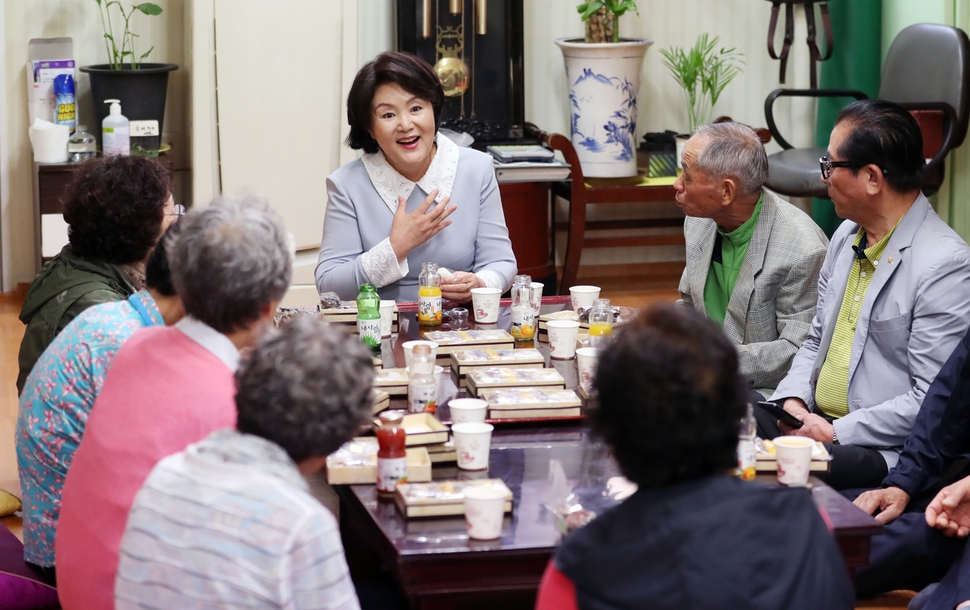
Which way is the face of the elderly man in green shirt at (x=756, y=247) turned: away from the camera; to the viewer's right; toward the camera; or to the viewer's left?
to the viewer's left

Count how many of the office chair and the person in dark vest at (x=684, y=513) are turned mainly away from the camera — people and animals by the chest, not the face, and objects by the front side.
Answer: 1

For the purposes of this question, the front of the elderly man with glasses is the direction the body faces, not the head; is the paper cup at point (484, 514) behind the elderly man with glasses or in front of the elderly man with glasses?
in front

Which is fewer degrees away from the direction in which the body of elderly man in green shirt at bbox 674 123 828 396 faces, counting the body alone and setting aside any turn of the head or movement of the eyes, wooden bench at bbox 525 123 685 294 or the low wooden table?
the low wooden table

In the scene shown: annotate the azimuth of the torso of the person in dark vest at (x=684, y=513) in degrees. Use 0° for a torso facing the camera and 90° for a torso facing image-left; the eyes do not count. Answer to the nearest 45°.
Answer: approximately 180°

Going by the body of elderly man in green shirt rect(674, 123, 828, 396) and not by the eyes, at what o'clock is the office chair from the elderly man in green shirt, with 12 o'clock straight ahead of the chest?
The office chair is roughly at 5 o'clock from the elderly man in green shirt.

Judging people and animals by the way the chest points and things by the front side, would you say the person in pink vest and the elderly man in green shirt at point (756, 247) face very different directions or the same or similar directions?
very different directions

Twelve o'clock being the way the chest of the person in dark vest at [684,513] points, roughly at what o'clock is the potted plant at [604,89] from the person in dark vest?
The potted plant is roughly at 12 o'clock from the person in dark vest.

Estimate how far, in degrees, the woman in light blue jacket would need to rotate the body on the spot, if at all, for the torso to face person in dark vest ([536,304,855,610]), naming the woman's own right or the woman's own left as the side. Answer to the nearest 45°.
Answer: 0° — they already face them

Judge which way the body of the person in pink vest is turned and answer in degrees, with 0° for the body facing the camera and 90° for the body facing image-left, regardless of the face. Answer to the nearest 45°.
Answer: approximately 225°

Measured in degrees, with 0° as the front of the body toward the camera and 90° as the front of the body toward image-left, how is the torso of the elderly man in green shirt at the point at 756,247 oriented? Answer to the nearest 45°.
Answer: approximately 45°

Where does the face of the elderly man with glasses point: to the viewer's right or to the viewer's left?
to the viewer's left

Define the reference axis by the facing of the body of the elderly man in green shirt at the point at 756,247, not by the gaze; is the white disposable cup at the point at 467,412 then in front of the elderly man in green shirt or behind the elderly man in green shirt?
in front

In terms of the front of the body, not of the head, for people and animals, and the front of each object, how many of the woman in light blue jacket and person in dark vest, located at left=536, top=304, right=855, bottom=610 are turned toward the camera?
1

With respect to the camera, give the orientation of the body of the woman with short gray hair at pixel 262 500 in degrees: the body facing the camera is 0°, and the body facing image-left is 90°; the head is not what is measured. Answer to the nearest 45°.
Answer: approximately 225°
